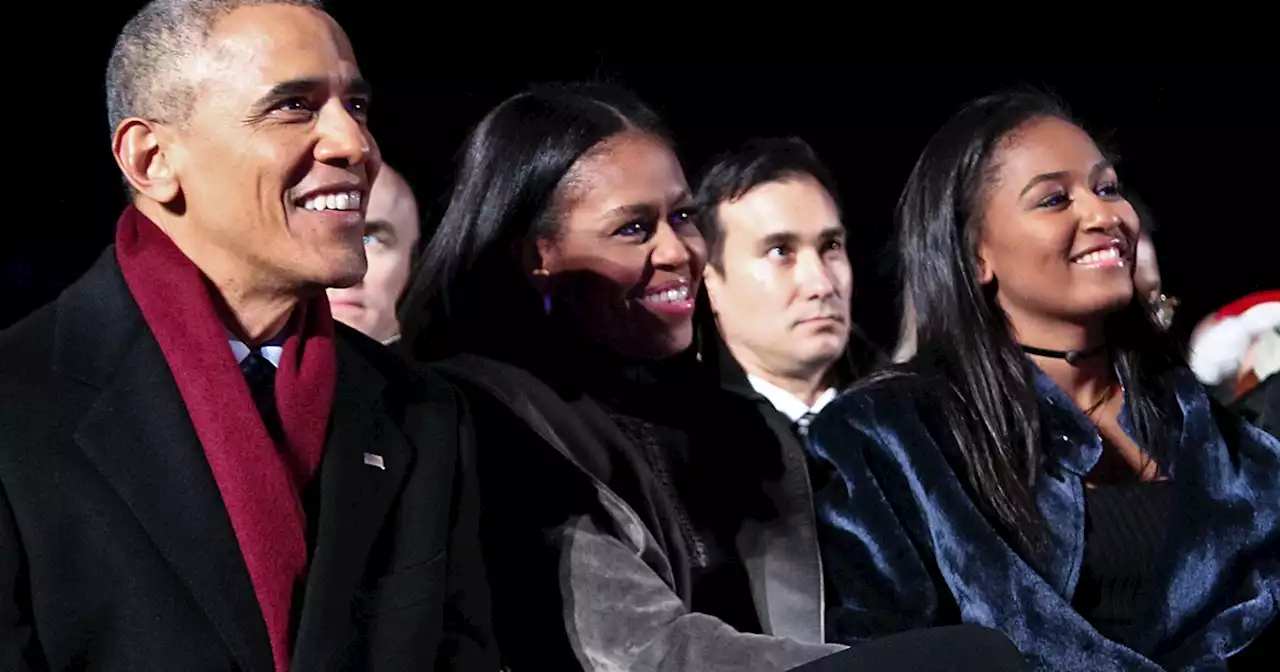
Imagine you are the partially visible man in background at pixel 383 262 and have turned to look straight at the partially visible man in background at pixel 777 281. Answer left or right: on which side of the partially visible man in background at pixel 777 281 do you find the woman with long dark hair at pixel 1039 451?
right

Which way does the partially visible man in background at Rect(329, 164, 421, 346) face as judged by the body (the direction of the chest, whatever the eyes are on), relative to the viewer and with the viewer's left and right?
facing the viewer and to the left of the viewer

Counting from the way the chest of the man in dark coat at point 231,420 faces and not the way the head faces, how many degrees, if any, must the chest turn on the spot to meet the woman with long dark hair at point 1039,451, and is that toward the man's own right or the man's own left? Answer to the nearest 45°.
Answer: approximately 45° to the man's own left

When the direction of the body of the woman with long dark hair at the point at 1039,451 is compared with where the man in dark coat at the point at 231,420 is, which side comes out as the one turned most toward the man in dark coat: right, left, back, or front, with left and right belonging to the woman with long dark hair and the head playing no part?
right

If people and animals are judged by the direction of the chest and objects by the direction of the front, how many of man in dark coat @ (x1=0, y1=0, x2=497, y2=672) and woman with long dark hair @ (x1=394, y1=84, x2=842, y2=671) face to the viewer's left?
0

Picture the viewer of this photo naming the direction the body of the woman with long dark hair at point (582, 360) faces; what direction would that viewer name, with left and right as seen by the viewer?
facing the viewer and to the right of the viewer

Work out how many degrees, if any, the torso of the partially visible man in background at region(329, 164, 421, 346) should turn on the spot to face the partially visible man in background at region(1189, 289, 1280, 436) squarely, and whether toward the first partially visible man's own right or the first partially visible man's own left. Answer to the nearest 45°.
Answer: approximately 135° to the first partially visible man's own left
